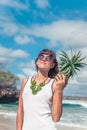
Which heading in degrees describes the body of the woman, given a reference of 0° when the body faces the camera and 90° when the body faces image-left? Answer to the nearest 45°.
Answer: approximately 45°
